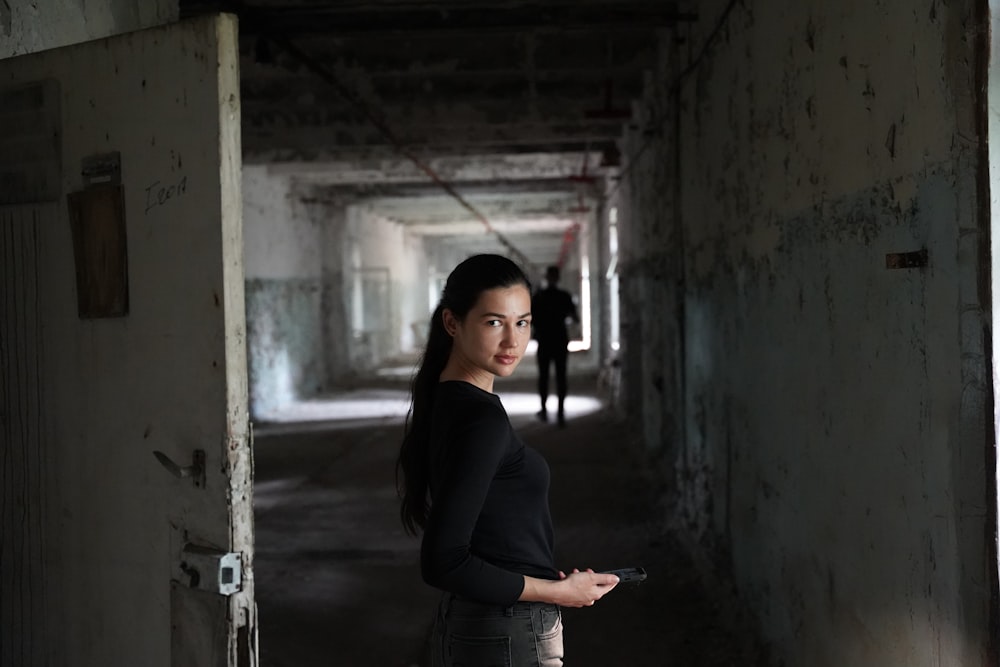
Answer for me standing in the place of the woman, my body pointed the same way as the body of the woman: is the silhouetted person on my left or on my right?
on my left

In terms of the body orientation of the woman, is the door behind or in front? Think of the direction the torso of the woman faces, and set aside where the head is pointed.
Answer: behind

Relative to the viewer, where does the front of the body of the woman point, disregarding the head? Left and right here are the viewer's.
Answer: facing to the right of the viewer

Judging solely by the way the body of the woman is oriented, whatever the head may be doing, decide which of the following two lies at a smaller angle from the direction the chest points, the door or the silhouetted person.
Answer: the silhouetted person
